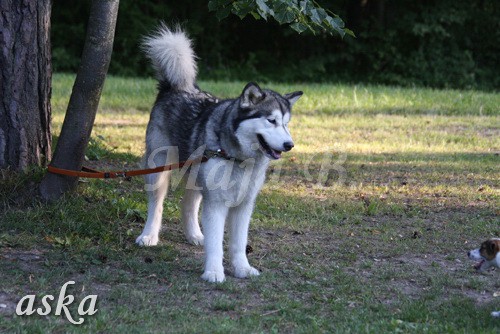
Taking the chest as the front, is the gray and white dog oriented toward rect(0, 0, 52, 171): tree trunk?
no

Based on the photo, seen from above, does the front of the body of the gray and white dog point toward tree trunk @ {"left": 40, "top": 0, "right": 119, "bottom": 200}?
no

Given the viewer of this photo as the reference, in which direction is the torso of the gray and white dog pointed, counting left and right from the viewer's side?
facing the viewer and to the right of the viewer
